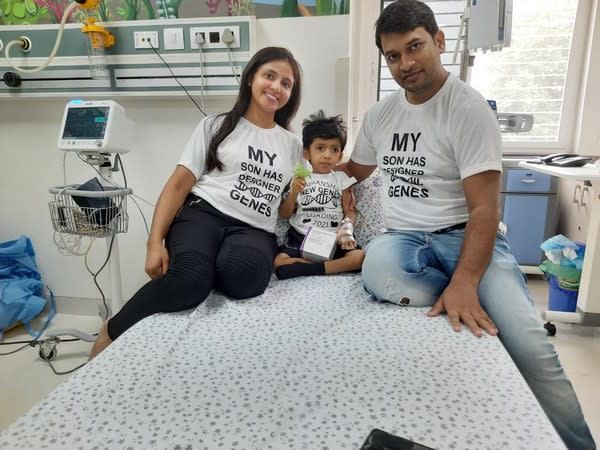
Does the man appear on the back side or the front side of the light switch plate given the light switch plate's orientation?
on the front side

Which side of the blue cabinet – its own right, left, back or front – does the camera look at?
front

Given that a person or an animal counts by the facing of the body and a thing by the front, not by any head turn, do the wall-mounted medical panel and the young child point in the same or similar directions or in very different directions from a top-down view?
same or similar directions

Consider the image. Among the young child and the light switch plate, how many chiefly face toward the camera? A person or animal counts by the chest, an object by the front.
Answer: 2

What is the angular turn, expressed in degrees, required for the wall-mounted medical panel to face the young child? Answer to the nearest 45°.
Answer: approximately 45° to its left

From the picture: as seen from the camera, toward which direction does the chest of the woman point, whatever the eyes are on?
toward the camera

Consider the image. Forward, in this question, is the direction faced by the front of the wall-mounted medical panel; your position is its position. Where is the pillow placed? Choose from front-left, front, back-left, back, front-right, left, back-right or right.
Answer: front-left

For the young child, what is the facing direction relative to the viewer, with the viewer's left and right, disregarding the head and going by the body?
facing the viewer

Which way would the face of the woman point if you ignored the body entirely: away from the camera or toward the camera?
toward the camera

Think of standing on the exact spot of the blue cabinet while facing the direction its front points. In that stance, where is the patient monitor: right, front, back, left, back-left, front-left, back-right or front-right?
front-right

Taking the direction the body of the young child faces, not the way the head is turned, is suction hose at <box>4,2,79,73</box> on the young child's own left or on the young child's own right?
on the young child's own right

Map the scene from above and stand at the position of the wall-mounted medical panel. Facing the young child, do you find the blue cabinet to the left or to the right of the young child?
left
